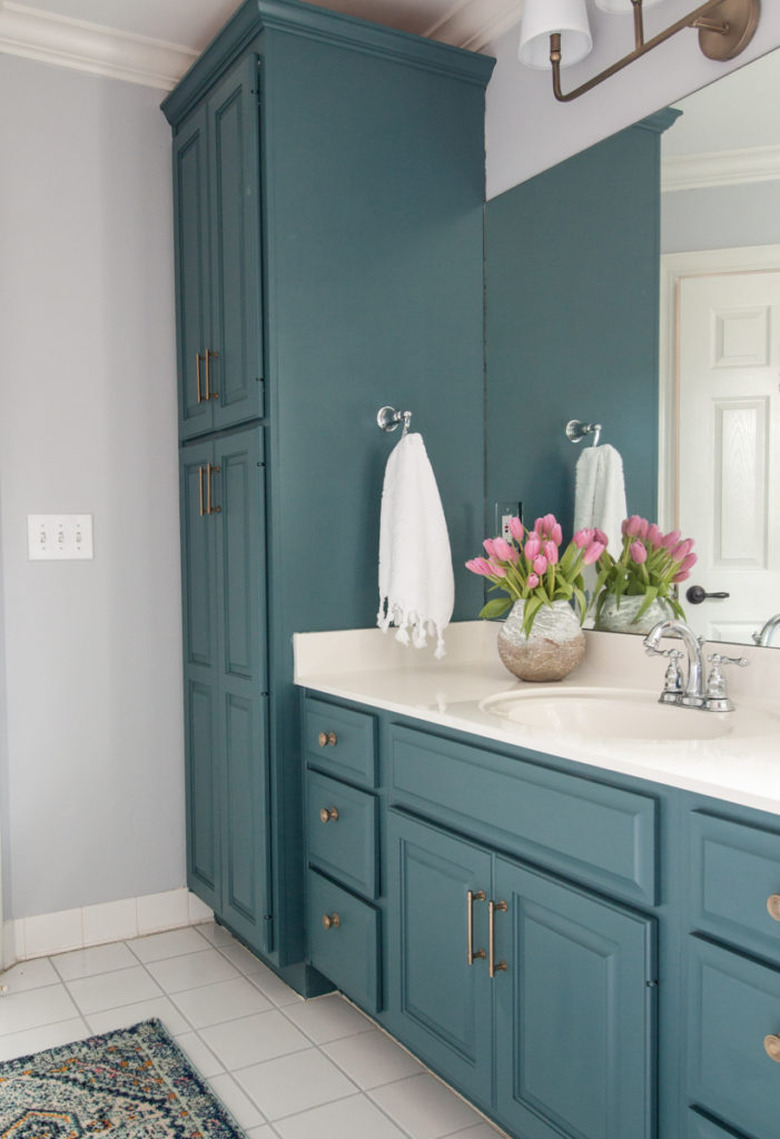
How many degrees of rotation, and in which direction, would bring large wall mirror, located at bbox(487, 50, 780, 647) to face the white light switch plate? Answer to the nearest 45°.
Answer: approximately 45° to its right

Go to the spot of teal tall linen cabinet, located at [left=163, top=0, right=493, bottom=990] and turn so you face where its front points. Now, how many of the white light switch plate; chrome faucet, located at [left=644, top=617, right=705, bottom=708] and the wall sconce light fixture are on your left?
2

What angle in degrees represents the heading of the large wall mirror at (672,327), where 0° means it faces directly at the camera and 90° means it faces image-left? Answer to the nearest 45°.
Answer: approximately 45°

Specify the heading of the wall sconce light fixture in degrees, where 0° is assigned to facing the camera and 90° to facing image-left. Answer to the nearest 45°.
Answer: approximately 45°

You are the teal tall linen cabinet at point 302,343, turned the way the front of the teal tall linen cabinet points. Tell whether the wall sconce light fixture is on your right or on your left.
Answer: on your left

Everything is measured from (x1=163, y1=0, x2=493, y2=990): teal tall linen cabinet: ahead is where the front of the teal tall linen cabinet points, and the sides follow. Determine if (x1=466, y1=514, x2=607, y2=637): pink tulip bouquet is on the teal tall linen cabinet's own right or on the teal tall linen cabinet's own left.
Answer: on the teal tall linen cabinet's own left
